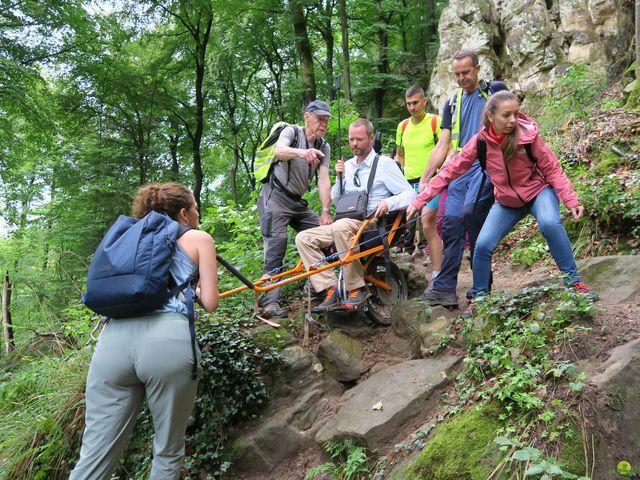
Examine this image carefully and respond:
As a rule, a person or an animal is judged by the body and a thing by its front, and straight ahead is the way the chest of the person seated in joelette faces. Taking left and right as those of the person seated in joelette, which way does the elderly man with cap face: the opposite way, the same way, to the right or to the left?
to the left

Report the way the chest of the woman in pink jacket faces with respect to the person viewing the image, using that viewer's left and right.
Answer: facing the viewer

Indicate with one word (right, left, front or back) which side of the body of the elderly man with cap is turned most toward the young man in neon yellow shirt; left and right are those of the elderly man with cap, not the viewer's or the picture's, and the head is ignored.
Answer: left

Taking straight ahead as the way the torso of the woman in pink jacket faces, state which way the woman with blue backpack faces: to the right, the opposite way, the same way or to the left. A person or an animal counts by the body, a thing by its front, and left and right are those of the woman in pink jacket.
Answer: the opposite way

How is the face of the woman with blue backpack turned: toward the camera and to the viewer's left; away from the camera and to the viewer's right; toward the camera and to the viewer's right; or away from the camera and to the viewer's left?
away from the camera and to the viewer's right

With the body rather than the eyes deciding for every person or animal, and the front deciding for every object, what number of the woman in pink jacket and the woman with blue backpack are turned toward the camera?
1

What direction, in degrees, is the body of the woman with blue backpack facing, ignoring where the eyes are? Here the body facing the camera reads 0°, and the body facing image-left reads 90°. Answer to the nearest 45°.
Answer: approximately 225°

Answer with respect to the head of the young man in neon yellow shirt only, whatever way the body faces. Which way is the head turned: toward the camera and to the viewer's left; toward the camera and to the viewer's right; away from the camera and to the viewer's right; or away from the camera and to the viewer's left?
toward the camera and to the viewer's left

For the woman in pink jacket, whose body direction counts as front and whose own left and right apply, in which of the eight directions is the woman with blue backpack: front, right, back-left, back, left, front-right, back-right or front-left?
front-right

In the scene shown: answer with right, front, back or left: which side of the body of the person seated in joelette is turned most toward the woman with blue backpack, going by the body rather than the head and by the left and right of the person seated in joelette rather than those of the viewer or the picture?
front

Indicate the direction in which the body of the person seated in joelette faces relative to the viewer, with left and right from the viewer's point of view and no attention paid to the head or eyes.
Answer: facing the viewer and to the left of the viewer
